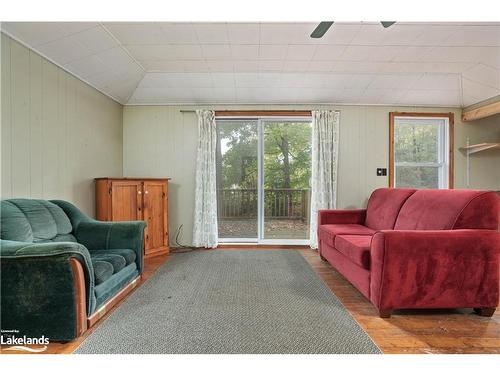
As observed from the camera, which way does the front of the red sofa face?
facing the viewer and to the left of the viewer

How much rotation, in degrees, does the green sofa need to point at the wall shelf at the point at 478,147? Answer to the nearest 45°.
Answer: approximately 45° to its left

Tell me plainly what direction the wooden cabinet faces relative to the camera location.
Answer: facing the viewer and to the right of the viewer

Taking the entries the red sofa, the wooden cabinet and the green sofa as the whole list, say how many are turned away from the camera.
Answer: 0

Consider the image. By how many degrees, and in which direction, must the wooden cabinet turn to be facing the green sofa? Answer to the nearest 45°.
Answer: approximately 45° to its right

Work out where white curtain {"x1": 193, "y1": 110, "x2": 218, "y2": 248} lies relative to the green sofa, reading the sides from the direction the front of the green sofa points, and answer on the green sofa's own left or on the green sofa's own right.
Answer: on the green sofa's own left

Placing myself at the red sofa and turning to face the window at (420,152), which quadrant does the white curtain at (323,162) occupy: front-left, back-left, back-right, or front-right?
front-left

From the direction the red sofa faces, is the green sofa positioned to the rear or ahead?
ahead

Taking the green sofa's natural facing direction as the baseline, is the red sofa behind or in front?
in front

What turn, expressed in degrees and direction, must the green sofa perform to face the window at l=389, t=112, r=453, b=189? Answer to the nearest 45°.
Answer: approximately 45° to its left

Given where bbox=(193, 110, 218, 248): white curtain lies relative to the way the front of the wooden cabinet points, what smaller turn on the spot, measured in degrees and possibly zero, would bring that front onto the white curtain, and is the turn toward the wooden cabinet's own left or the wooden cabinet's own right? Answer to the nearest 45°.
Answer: approximately 45° to the wooden cabinet's own left
